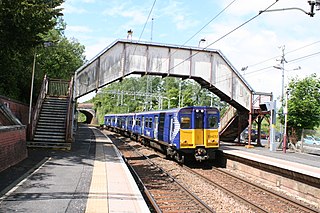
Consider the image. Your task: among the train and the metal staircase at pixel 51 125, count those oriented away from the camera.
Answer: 0

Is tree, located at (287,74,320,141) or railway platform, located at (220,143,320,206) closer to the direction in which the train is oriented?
the railway platform

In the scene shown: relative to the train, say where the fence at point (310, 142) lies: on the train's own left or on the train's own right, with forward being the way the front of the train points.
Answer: on the train's own left

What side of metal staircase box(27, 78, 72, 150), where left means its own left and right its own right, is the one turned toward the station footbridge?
left

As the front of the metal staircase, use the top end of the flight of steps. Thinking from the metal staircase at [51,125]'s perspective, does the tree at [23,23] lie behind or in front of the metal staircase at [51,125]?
in front

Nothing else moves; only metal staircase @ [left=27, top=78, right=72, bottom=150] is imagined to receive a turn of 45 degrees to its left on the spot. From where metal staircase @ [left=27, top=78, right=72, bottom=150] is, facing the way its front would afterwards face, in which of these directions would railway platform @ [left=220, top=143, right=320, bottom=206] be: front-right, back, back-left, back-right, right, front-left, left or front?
front

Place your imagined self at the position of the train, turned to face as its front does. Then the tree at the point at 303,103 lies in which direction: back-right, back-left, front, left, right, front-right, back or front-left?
left

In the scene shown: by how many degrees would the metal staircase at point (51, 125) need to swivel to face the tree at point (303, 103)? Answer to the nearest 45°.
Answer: approximately 90° to its left

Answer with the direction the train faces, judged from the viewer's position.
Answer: facing the viewer and to the right of the viewer

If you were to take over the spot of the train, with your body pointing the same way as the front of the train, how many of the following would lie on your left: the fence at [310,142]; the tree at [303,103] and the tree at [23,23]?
2

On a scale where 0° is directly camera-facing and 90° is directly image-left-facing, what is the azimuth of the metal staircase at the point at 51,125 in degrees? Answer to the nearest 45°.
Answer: approximately 0°

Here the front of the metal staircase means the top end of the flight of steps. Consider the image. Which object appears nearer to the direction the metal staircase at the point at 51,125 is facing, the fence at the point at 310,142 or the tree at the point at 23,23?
the tree
